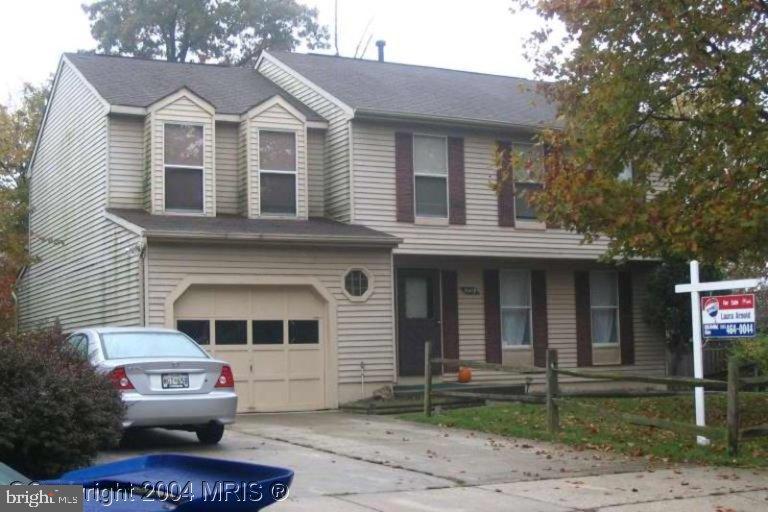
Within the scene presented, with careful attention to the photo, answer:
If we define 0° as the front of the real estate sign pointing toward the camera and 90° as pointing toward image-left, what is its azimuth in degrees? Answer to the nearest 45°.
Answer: approximately 0°

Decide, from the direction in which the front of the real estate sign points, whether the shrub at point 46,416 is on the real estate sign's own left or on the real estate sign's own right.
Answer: on the real estate sign's own right

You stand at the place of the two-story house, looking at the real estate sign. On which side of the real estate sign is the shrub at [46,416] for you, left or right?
right

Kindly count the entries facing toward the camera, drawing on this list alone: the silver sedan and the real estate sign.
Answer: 1

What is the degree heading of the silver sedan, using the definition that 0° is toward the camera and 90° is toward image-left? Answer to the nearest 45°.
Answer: approximately 135°

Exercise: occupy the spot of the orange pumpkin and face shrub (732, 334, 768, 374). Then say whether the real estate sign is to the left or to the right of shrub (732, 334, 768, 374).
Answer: right

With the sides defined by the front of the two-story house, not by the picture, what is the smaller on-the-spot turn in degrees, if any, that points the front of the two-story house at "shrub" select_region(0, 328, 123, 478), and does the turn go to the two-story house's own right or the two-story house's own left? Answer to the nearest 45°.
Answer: approximately 45° to the two-story house's own right

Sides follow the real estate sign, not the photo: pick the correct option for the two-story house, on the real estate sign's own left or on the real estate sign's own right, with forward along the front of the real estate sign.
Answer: on the real estate sign's own right

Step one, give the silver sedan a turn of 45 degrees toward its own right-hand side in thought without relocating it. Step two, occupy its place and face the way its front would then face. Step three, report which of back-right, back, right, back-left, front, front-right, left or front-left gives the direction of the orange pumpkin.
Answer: front-right

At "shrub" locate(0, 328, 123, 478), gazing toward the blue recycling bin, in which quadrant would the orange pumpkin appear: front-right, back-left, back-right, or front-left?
back-left

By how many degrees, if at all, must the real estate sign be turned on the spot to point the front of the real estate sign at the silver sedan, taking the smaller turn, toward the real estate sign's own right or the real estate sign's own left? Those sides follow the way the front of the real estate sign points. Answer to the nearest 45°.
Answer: approximately 90° to the real estate sign's own right

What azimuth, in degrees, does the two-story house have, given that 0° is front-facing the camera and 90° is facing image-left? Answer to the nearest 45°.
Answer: approximately 315°

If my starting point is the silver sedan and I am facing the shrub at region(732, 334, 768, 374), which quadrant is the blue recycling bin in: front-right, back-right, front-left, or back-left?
back-right
